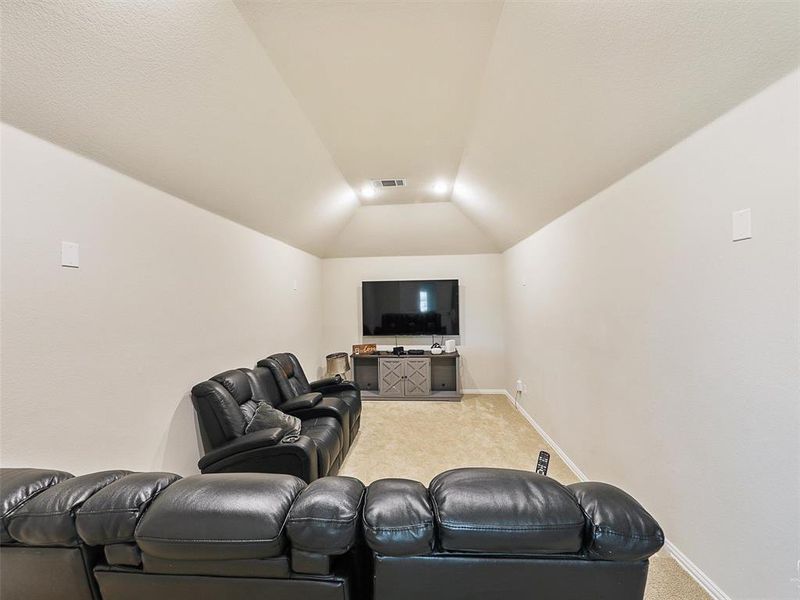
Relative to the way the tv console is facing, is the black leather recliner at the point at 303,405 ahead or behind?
ahead

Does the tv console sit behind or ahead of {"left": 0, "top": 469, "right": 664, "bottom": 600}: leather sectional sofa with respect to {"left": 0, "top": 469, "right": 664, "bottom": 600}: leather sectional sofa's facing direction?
ahead

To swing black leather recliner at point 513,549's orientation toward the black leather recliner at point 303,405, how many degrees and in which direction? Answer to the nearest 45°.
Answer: approximately 45° to its left

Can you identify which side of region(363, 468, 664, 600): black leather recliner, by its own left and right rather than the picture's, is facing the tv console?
front

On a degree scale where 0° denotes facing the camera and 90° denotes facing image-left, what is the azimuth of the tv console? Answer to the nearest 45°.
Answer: approximately 0°

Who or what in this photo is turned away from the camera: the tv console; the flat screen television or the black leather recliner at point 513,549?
the black leather recliner

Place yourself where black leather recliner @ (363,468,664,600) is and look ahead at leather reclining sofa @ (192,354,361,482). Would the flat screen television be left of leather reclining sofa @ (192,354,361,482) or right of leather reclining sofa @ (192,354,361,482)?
right

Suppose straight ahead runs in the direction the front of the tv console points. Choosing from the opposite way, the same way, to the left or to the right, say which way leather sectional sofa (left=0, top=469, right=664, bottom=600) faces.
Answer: the opposite way

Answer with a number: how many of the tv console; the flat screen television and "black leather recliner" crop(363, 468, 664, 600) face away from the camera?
1

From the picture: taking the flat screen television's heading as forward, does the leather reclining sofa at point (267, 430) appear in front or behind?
in front

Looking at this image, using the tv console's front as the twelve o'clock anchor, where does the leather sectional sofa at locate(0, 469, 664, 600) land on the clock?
The leather sectional sofa is roughly at 12 o'clock from the tv console.

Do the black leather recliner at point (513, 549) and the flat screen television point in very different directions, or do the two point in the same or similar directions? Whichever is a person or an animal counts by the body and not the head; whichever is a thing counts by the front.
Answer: very different directions

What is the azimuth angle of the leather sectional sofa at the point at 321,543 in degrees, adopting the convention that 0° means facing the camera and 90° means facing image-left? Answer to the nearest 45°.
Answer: approximately 180°

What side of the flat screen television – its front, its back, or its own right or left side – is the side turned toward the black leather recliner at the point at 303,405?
front

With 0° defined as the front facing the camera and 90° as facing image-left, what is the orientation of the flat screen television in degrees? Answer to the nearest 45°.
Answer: approximately 0°
